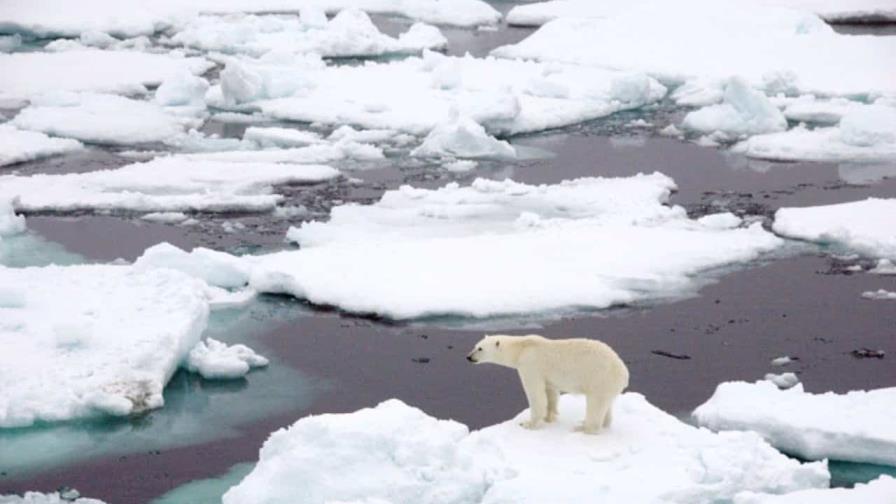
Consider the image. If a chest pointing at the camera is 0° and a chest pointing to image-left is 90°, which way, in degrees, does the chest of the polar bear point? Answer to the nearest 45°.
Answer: approximately 90°

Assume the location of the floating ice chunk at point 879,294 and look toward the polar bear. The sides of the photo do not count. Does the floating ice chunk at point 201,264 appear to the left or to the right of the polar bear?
right

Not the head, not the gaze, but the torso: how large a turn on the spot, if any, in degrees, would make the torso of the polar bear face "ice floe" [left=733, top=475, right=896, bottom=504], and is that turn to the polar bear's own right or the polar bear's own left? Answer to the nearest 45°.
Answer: approximately 135° to the polar bear's own left

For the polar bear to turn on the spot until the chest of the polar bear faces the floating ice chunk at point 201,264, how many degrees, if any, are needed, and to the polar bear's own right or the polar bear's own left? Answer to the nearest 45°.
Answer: approximately 45° to the polar bear's own right

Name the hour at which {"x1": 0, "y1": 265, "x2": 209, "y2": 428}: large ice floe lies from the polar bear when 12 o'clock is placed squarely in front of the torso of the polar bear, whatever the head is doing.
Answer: The large ice floe is roughly at 1 o'clock from the polar bear.

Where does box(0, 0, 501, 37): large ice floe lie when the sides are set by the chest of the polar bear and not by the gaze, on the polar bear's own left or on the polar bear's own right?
on the polar bear's own right

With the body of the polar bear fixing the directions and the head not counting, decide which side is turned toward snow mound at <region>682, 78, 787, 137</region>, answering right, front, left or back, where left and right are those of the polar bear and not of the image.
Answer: right

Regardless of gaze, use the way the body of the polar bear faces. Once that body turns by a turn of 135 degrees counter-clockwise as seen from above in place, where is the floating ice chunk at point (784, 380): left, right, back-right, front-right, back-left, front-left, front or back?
left

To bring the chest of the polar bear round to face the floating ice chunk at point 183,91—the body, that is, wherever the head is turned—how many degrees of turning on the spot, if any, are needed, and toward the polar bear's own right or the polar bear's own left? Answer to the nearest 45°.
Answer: approximately 45° to the polar bear's own right

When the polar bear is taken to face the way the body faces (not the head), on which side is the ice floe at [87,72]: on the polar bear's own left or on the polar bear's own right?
on the polar bear's own right

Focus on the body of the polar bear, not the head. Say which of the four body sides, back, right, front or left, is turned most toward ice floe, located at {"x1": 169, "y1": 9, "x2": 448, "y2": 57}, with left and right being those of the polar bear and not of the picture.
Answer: right

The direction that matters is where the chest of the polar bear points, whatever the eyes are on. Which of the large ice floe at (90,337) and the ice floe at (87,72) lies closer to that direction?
the large ice floe
